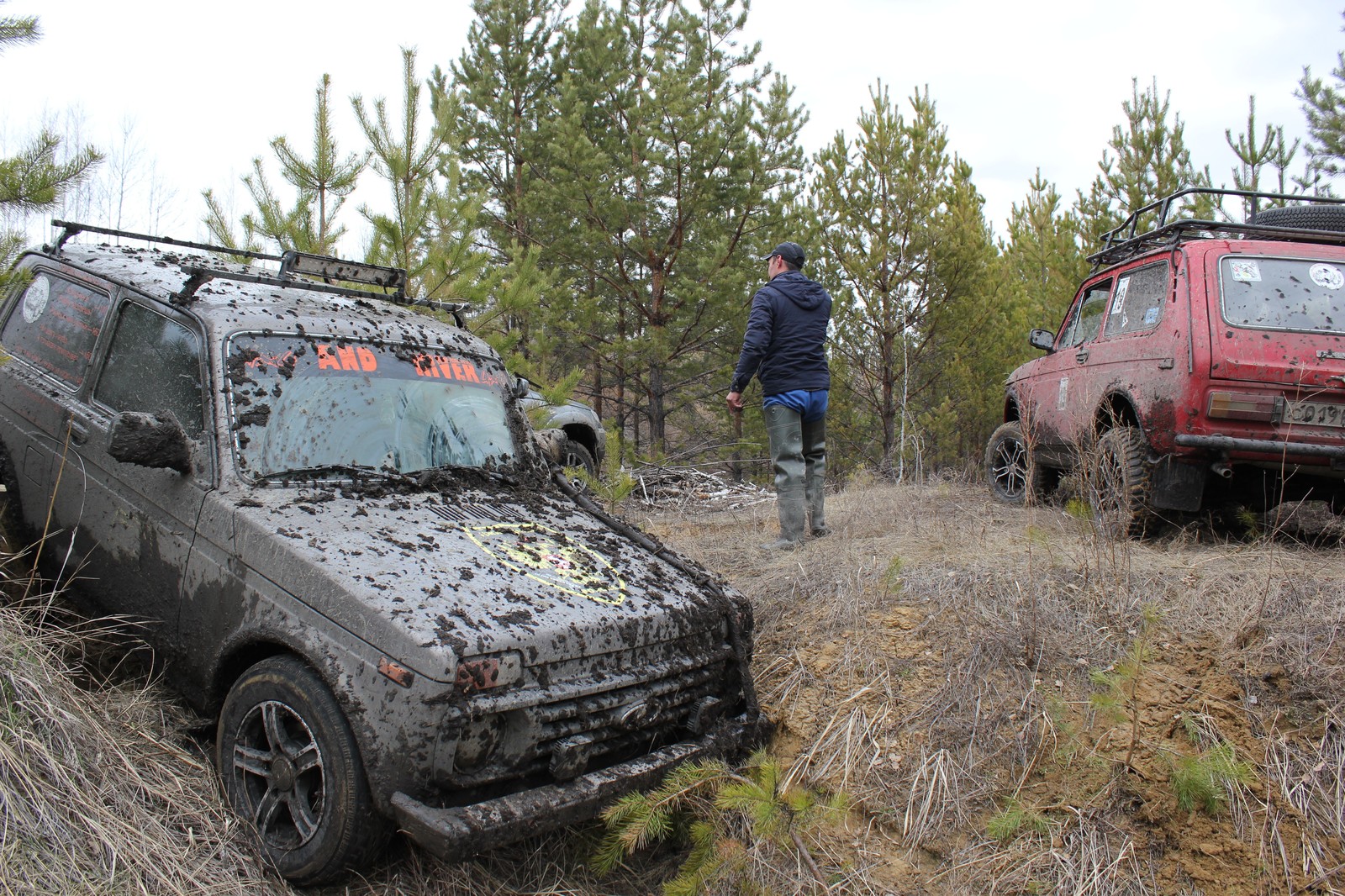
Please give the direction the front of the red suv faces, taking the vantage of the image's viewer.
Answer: facing away from the viewer and to the left of the viewer

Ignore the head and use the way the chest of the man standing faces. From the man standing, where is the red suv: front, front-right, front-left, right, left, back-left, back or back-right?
back-right

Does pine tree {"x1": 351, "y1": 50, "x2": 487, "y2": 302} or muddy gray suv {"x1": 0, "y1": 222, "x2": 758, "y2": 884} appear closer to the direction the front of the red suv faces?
the pine tree

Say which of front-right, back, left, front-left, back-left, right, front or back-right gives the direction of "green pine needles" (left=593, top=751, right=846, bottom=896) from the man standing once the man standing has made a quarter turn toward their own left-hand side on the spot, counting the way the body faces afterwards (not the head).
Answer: front-left

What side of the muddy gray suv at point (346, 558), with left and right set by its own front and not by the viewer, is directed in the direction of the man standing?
left

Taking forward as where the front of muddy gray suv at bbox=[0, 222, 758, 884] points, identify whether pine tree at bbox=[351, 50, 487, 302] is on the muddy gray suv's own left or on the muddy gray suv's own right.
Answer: on the muddy gray suv's own left

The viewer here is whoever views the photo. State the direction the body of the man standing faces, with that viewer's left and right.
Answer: facing away from the viewer and to the left of the viewer
